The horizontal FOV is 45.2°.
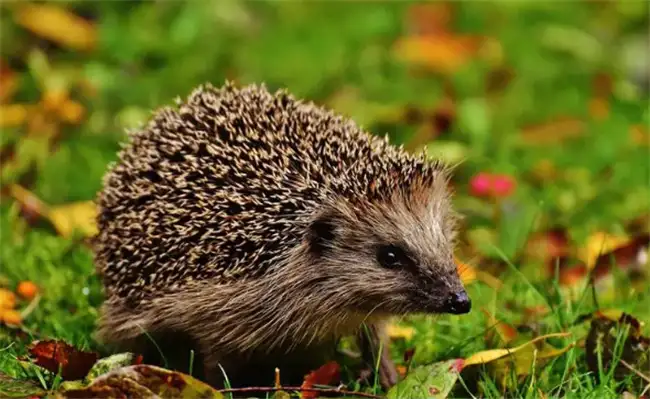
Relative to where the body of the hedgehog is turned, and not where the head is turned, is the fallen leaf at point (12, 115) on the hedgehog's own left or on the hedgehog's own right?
on the hedgehog's own left

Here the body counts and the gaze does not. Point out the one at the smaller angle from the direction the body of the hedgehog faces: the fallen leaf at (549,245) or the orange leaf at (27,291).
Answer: the fallen leaf

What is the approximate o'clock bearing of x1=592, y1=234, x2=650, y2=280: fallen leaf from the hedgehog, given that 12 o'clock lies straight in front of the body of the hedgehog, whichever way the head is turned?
The fallen leaf is roughly at 11 o'clock from the hedgehog.

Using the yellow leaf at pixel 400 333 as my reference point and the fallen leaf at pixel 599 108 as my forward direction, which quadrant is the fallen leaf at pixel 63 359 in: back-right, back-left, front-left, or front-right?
back-left

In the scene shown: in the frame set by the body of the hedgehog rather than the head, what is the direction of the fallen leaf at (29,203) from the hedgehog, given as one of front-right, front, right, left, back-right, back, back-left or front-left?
back-left

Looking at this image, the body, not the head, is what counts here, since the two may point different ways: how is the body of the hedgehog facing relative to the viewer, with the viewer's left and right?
facing to the right of the viewer

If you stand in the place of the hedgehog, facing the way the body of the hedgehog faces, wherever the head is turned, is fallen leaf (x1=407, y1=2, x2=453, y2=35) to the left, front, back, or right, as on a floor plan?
left

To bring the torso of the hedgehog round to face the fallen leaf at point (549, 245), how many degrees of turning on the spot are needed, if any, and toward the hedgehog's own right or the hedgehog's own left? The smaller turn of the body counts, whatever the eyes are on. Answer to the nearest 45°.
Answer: approximately 45° to the hedgehog's own left

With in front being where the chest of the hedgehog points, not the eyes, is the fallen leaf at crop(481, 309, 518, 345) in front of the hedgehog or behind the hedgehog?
in front

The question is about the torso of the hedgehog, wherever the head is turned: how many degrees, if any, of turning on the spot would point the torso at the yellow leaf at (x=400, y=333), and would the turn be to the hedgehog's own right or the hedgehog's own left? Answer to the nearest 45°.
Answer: approximately 45° to the hedgehog's own left

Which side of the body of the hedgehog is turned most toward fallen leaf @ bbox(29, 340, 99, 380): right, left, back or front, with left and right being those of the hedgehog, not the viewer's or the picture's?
back

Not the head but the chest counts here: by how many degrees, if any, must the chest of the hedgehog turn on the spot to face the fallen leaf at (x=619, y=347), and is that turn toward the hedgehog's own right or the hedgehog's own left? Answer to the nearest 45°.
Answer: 0° — it already faces it

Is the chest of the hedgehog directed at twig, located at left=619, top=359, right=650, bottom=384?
yes
